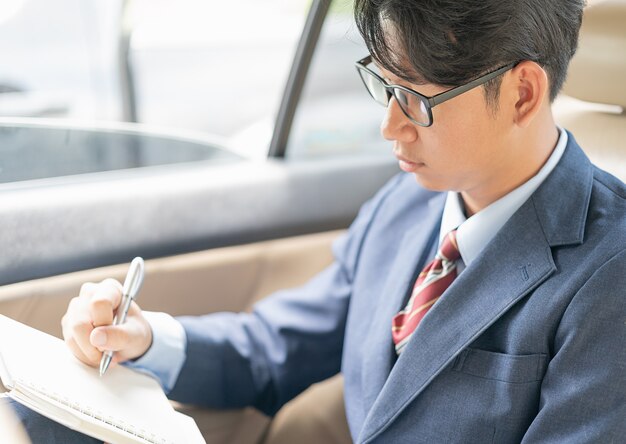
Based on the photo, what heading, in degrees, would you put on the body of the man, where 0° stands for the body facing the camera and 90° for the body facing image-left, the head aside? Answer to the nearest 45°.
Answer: approximately 45°

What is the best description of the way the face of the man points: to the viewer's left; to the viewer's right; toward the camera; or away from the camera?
to the viewer's left
